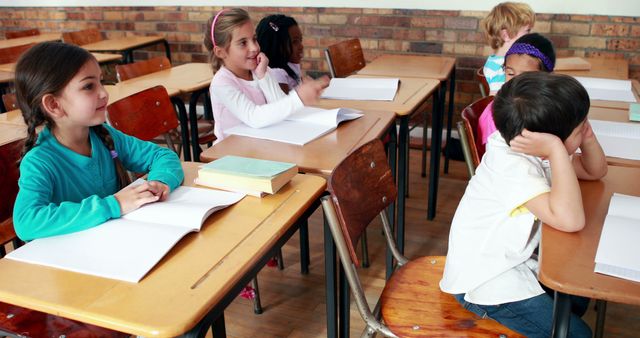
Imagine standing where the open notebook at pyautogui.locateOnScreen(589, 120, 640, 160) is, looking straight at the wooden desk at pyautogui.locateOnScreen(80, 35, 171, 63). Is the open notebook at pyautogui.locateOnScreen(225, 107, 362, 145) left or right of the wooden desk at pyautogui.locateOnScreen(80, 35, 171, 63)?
left

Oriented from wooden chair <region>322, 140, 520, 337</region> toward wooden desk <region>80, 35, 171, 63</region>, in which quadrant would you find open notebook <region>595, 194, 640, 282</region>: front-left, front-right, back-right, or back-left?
back-right

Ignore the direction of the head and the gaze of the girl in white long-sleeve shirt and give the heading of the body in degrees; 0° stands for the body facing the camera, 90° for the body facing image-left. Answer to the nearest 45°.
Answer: approximately 315°

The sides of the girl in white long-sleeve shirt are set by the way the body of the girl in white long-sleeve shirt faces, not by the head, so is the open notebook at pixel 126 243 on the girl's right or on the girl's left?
on the girl's right

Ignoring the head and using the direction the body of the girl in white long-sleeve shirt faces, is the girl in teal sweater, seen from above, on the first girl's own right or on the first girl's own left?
on the first girl's own right
